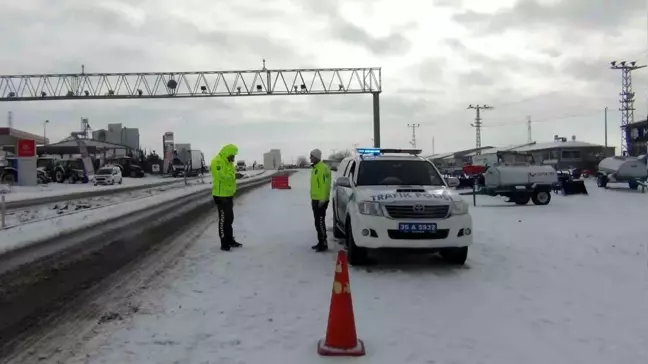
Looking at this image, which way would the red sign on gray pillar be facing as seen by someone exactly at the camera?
facing the viewer

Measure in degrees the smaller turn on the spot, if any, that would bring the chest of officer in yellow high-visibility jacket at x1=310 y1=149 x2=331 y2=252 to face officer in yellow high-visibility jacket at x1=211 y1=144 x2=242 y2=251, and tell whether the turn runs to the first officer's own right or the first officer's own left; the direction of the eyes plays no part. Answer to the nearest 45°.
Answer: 0° — they already face them

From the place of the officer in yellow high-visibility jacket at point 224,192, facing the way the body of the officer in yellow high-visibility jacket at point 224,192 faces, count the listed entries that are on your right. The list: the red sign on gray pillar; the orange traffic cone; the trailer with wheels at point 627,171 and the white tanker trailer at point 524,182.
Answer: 1

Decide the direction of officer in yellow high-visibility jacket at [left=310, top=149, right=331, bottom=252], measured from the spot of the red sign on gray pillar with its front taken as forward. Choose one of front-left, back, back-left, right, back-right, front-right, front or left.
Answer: front

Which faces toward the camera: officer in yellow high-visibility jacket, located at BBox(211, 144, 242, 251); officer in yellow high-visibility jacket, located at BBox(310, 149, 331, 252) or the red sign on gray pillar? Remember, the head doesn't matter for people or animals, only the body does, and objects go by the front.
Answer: the red sign on gray pillar

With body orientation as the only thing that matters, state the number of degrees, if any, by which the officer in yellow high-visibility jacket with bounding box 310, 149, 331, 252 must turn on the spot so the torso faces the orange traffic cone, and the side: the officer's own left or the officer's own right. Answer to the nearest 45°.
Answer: approximately 90° to the officer's own left

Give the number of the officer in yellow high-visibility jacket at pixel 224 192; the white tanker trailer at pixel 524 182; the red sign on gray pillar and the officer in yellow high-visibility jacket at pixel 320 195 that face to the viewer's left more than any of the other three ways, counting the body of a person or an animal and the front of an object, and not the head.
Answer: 2

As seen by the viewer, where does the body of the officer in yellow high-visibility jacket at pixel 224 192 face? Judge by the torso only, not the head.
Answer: to the viewer's right

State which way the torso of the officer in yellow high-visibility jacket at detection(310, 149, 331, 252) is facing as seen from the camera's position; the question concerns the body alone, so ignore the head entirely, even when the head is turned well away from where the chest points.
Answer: to the viewer's left

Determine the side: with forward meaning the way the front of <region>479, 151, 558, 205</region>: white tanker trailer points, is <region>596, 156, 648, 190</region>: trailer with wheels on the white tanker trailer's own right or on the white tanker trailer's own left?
on the white tanker trailer's own right

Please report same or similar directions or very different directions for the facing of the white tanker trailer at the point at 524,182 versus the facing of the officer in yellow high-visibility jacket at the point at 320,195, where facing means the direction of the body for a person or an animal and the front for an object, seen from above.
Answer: same or similar directions

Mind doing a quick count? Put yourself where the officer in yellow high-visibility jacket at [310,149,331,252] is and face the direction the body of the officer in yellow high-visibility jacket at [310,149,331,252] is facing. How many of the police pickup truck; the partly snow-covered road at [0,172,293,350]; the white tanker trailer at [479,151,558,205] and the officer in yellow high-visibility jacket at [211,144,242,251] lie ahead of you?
2

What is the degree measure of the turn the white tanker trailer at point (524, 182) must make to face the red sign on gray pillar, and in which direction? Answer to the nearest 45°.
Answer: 0° — it already faces it

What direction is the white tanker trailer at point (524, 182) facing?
to the viewer's left

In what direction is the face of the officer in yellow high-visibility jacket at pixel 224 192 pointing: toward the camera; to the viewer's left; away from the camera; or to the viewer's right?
to the viewer's right

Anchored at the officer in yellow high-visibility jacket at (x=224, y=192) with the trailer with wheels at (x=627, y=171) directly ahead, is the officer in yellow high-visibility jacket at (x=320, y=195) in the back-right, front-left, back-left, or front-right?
front-right

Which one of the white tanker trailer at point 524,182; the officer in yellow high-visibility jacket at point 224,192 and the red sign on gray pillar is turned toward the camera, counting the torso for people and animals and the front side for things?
the red sign on gray pillar
